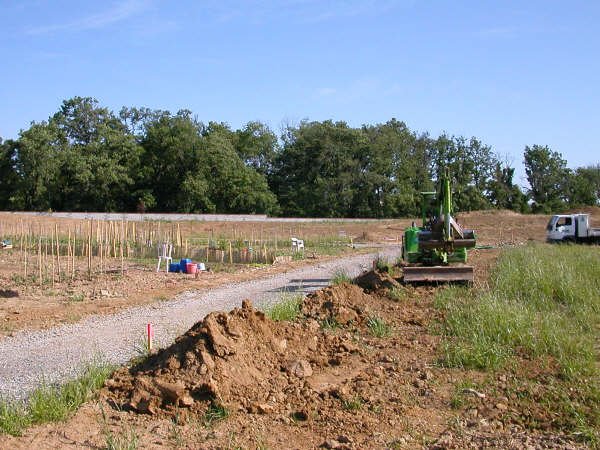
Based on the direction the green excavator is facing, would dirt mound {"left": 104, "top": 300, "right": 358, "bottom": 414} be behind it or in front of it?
in front

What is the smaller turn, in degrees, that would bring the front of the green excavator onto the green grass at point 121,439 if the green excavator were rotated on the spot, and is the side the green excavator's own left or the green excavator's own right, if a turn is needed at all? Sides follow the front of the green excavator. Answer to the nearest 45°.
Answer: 0° — it already faces it

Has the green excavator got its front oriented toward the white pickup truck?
no

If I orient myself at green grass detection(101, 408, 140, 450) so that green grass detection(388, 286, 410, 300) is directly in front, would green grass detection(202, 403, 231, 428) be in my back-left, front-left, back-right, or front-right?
front-right

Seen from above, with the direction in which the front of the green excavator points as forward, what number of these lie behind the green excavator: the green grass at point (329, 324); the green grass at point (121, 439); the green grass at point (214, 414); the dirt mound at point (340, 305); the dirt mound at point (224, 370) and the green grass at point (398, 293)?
0

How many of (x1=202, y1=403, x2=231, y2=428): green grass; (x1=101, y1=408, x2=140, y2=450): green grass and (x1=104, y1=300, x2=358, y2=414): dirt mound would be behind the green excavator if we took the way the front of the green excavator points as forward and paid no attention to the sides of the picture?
0

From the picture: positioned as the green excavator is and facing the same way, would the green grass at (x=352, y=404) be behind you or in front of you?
in front

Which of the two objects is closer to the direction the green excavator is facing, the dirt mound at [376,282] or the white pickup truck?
the dirt mound

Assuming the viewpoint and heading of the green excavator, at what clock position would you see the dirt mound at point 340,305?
The dirt mound is roughly at 1 o'clock from the green excavator.

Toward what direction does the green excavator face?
toward the camera

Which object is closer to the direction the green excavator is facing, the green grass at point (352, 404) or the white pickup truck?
the green grass

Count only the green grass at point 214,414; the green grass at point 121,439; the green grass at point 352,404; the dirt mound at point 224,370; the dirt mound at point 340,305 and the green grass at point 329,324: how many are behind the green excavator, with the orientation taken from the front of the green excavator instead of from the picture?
0

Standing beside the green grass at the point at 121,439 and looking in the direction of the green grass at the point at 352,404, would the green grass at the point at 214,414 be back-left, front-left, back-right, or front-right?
front-left

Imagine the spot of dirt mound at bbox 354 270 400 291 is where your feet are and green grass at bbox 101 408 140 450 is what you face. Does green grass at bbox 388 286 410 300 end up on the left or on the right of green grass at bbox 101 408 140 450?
left

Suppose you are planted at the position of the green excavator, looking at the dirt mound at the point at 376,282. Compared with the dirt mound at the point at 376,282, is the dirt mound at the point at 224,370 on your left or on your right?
left

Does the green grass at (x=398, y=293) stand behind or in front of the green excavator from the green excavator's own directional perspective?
in front
